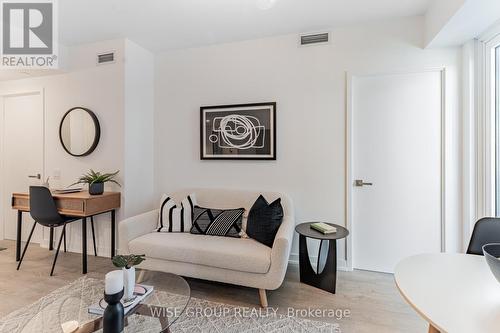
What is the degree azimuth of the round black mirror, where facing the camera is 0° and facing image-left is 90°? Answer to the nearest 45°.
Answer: approximately 45°

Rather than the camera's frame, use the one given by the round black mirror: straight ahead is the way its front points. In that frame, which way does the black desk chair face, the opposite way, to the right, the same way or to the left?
the opposite way

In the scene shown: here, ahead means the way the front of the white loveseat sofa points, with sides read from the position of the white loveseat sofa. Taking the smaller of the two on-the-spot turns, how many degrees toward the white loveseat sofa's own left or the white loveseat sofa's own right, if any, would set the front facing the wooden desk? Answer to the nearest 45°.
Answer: approximately 90° to the white loveseat sofa's own right

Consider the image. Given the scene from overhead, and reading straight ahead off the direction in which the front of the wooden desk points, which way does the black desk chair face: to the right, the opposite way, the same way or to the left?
the opposite way

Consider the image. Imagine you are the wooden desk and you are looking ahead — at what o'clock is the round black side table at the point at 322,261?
The round black side table is roughly at 9 o'clock from the wooden desk.

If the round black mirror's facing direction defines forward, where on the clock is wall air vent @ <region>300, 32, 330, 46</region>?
The wall air vent is roughly at 9 o'clock from the round black mirror.

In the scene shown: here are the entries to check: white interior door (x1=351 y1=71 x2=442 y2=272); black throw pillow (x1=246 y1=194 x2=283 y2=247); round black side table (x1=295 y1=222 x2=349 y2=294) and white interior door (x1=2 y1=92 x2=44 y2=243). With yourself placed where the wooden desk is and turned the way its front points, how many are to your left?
3

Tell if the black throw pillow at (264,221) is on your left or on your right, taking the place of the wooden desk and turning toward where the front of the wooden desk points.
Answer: on your left

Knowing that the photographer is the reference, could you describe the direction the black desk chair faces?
facing away from the viewer and to the right of the viewer

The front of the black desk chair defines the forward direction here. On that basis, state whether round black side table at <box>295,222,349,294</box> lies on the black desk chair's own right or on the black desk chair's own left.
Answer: on the black desk chair's own right
